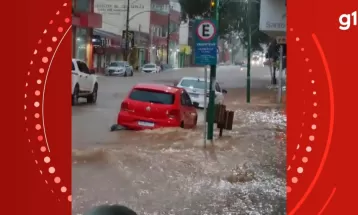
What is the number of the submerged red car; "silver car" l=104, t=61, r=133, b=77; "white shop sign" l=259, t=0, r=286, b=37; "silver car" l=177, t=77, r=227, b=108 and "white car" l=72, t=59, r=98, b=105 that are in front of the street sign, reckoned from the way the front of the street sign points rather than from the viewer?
0

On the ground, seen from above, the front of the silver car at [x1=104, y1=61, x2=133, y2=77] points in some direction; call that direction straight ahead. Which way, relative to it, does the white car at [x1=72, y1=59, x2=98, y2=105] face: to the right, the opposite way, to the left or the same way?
the opposite way

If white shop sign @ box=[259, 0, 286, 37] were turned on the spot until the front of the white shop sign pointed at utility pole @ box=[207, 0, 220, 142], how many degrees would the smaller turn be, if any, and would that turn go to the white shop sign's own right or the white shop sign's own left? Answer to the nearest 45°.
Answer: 0° — it already faces it

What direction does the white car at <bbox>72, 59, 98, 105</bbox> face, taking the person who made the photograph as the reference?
facing away from the viewer and to the right of the viewer

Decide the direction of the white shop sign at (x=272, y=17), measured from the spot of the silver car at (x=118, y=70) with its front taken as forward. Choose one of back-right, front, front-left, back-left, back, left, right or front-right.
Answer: front-left

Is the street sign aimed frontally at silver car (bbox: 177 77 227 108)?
no

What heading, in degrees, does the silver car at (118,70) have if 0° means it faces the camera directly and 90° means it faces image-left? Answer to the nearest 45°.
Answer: approximately 45°

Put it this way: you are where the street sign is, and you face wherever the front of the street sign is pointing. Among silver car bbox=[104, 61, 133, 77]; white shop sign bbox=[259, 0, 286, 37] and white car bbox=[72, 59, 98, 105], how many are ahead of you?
0

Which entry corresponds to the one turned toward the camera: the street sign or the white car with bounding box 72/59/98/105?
the street sign

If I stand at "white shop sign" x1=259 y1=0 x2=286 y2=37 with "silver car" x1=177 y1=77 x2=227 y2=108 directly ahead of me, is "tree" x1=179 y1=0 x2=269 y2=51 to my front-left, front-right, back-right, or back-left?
front-right

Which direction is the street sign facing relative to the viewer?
toward the camera

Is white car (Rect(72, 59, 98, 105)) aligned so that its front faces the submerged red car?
no
